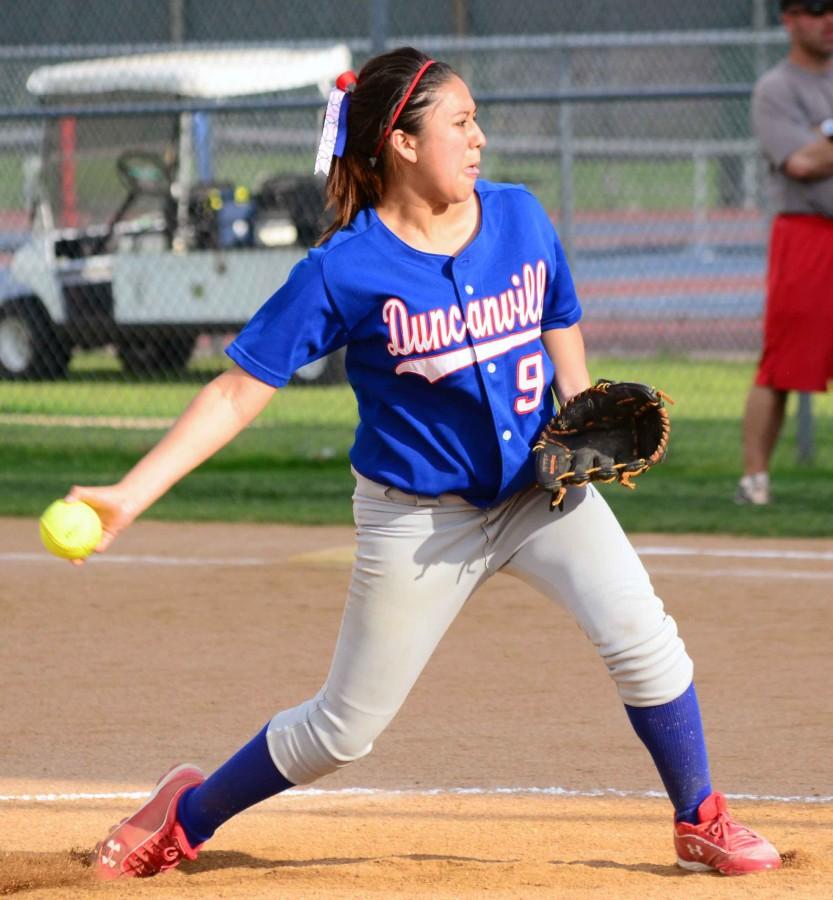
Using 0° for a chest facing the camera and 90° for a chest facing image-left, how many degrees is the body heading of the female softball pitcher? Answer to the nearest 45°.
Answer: approximately 315°

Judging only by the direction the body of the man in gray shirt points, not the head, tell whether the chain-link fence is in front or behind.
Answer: behind

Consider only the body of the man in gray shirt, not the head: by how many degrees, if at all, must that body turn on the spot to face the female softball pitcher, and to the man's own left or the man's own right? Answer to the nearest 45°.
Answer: approximately 45° to the man's own right

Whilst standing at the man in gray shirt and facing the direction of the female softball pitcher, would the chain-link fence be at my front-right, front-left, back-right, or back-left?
back-right

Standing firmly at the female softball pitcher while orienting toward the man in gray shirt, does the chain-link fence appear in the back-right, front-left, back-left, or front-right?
front-left

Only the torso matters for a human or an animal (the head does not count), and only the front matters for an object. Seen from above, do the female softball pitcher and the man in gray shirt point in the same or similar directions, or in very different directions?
same or similar directions

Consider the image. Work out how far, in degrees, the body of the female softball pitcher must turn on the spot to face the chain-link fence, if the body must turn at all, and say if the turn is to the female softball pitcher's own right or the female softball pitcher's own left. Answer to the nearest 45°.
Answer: approximately 135° to the female softball pitcher's own left

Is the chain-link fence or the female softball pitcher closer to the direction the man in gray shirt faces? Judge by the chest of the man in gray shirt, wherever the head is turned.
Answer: the female softball pitcher
